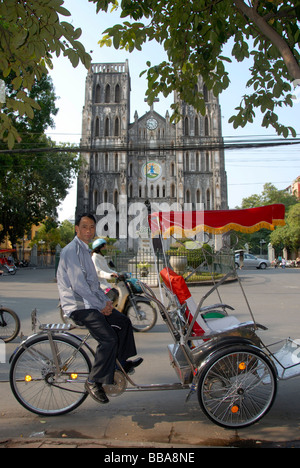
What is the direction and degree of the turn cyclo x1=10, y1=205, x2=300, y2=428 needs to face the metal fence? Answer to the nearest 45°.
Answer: approximately 90° to its left

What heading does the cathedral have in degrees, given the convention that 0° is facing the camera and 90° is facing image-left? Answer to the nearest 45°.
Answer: approximately 0°

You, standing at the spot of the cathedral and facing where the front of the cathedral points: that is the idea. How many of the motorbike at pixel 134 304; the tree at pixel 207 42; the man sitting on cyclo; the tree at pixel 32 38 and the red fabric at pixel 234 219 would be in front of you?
5

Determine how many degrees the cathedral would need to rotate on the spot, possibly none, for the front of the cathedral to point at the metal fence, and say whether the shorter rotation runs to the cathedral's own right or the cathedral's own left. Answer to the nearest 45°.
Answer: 0° — it already faces it

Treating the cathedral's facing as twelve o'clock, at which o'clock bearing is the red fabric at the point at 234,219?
The red fabric is roughly at 12 o'clock from the cathedral.

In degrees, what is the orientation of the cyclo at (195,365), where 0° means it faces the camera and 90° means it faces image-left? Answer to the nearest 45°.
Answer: approximately 270°

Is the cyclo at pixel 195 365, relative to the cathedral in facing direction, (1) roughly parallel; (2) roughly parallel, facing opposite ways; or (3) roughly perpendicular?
roughly perpendicular

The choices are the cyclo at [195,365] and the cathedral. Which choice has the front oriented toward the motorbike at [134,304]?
the cathedral
